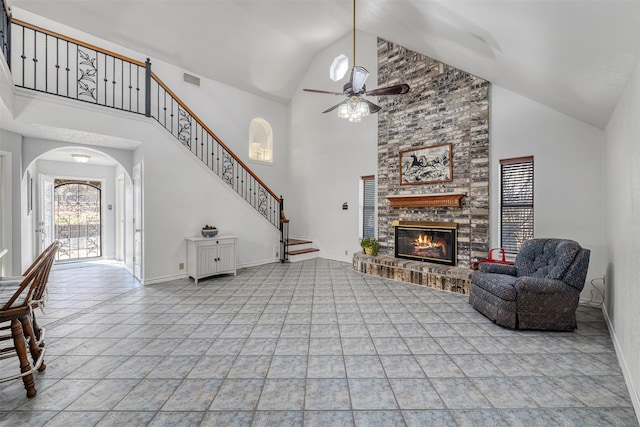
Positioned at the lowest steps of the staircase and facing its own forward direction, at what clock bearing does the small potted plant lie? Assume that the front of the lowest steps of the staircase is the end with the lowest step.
The small potted plant is roughly at 12 o'clock from the lowest steps of the staircase.

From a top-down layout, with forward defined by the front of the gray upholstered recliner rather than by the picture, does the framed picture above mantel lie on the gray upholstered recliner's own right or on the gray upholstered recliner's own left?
on the gray upholstered recliner's own right

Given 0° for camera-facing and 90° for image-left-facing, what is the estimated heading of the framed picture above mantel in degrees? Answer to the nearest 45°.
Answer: approximately 45°

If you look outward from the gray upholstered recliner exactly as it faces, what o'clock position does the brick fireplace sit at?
The brick fireplace is roughly at 3 o'clock from the gray upholstered recliner.

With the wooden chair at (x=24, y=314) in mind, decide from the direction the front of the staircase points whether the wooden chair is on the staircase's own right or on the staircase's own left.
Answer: on the staircase's own right

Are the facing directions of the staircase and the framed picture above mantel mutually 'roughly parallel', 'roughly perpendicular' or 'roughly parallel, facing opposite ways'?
roughly perpendicular

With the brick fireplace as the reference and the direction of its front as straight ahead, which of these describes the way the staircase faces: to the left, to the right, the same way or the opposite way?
to the left

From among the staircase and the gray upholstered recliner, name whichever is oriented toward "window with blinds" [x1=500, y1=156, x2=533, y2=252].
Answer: the staircase
